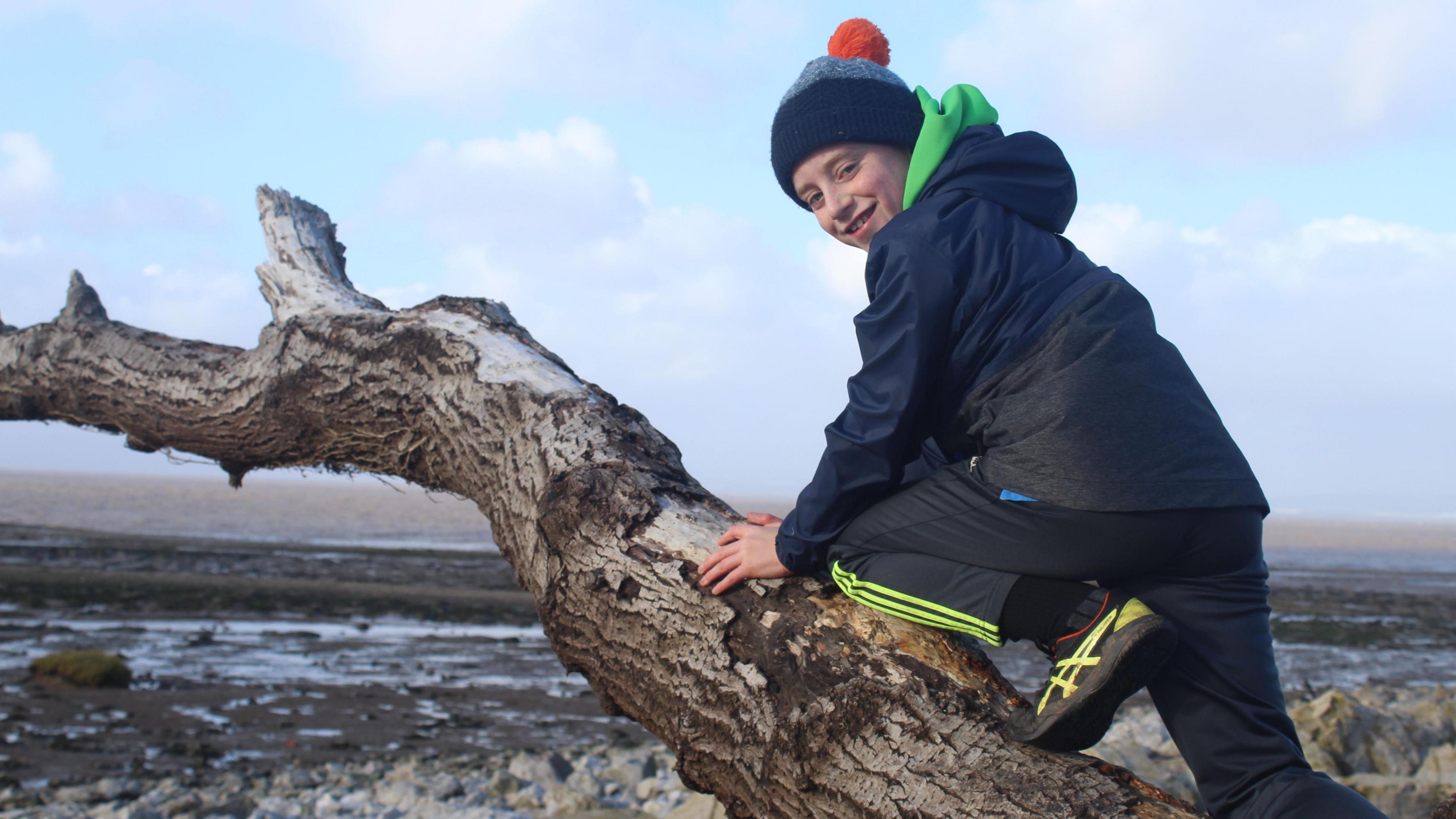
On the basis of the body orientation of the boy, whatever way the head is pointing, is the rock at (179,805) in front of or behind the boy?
in front

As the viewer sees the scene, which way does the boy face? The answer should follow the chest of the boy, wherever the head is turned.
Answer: to the viewer's left

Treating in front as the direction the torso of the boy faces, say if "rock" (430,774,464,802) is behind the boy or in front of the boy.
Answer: in front

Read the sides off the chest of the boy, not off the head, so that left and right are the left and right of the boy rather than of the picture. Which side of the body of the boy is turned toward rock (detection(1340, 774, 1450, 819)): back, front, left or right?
right

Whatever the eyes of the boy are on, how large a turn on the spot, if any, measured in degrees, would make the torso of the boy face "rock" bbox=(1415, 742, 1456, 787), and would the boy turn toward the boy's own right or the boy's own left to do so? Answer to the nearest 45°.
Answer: approximately 135° to the boy's own right

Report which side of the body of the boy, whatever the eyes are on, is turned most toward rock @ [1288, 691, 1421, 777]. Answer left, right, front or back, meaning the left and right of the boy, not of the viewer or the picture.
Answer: right

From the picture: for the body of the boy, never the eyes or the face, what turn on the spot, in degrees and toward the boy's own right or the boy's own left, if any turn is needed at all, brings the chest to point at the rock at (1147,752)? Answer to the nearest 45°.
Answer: approximately 90° to the boy's own right

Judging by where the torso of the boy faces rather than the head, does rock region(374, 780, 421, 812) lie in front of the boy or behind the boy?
in front
